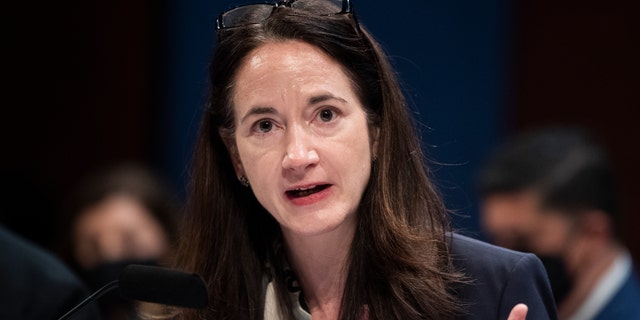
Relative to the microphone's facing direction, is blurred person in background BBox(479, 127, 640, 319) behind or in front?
in front

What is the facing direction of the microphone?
to the viewer's right

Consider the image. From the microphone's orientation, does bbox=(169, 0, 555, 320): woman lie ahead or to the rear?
ahead

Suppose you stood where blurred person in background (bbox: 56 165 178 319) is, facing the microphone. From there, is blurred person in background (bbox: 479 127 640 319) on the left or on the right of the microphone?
left

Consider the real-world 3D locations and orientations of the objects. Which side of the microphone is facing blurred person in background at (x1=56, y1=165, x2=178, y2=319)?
left

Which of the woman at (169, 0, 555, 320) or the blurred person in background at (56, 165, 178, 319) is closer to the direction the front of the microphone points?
the woman
